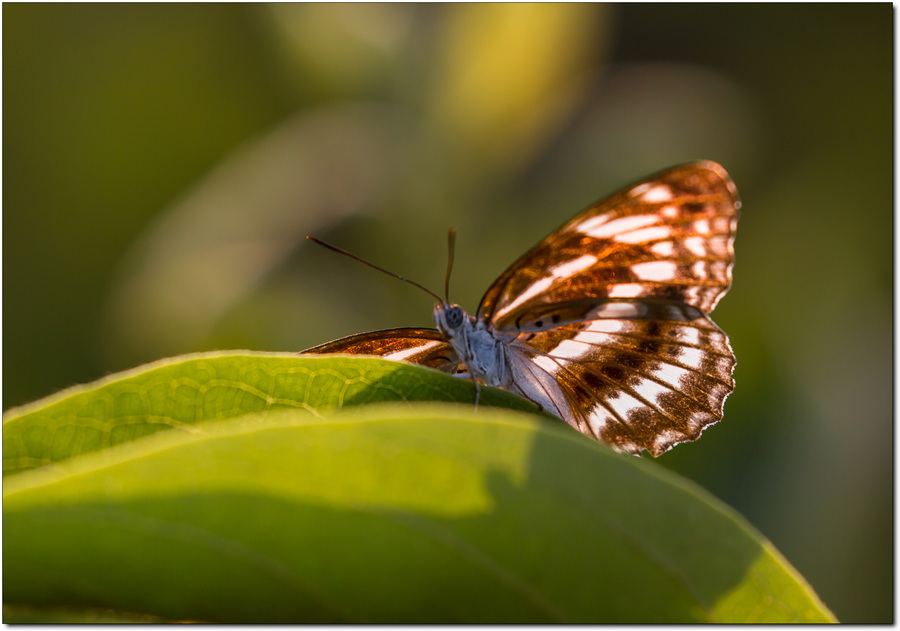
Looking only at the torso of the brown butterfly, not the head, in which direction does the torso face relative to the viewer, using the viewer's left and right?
facing the viewer and to the left of the viewer
